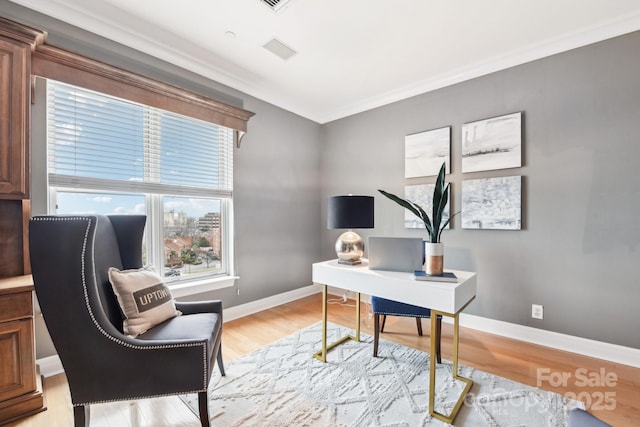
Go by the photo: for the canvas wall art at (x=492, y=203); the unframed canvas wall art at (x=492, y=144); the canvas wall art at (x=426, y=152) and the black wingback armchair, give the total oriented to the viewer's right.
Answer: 1

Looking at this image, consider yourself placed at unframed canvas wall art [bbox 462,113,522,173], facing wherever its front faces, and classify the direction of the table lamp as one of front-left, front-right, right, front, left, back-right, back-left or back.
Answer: front

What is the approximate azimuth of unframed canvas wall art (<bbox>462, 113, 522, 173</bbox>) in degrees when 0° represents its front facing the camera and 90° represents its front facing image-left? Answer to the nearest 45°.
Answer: approximately 45°

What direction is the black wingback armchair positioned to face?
to the viewer's right

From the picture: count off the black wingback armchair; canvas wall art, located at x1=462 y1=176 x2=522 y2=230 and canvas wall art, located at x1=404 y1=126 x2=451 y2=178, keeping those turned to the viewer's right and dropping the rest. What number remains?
1

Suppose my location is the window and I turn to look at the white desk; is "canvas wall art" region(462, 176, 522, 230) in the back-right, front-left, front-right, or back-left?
front-left

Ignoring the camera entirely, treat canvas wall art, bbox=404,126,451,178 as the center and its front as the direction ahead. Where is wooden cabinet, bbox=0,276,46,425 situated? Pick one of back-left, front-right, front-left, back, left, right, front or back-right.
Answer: front

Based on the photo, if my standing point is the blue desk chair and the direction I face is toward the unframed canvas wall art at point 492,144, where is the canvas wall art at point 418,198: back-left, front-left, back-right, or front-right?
front-left

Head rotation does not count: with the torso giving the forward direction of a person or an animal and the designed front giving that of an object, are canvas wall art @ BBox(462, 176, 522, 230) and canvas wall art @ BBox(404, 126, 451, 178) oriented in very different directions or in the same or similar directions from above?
same or similar directions

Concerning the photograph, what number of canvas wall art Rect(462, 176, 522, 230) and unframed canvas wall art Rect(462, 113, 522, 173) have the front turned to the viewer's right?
0

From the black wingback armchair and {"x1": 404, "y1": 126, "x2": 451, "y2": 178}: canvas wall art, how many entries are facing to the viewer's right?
1

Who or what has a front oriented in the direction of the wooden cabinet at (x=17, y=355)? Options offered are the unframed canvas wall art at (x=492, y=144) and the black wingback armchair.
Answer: the unframed canvas wall art

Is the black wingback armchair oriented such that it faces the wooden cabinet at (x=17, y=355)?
no

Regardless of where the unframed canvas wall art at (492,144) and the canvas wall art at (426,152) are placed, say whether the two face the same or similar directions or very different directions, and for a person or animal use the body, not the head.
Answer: same or similar directions

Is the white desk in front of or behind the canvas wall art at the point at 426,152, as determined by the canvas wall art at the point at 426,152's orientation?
in front

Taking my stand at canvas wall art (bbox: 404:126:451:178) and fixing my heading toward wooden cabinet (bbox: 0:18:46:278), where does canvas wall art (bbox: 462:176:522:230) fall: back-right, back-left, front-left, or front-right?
back-left

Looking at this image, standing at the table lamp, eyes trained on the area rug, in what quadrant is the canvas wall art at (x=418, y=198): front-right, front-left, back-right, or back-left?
back-left

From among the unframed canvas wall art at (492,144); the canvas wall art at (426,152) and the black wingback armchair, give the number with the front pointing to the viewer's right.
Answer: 1

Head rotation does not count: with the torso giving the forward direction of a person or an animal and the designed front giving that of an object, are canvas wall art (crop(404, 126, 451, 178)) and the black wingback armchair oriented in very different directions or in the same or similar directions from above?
very different directions

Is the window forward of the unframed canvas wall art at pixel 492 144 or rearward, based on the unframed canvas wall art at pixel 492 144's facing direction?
forward
